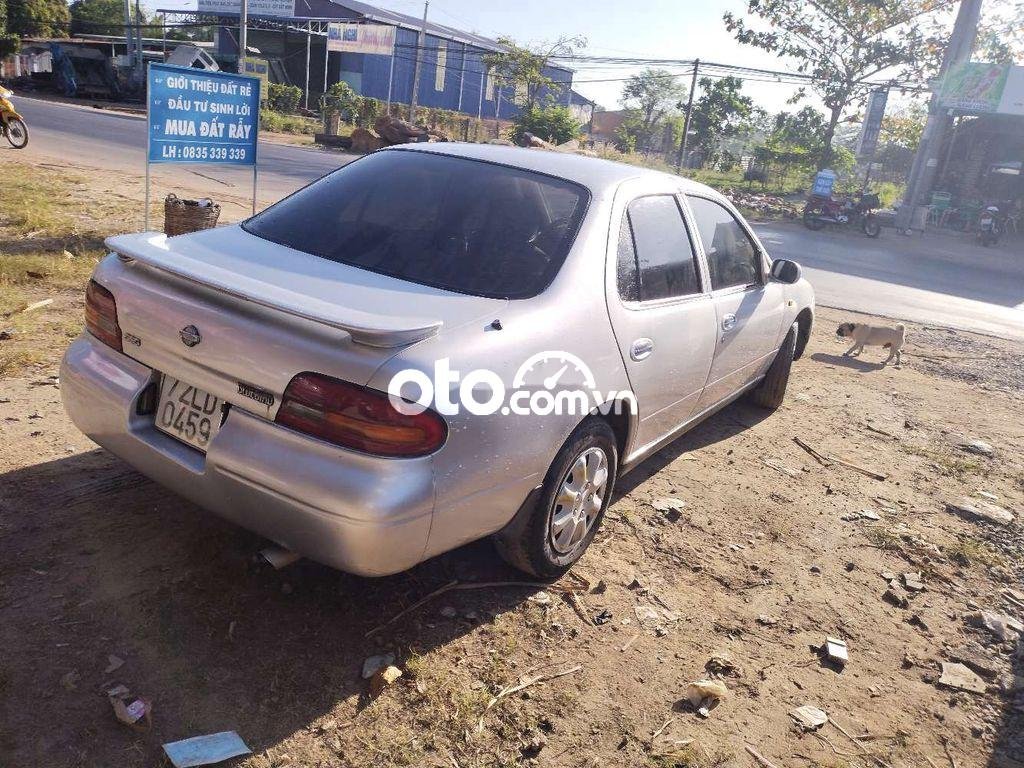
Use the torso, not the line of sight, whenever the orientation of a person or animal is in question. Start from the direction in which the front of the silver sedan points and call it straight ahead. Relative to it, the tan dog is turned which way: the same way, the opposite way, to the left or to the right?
to the left

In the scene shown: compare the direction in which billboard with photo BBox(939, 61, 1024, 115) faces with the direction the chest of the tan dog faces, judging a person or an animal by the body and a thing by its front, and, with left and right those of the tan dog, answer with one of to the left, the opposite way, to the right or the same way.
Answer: to the left

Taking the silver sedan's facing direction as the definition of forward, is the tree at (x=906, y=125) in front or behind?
in front

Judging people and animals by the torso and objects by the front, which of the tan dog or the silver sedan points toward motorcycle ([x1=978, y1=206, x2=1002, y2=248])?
the silver sedan

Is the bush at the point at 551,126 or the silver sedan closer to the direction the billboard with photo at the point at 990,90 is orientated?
the silver sedan

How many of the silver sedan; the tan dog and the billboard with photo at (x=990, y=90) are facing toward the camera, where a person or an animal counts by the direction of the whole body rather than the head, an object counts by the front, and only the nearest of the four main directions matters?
1

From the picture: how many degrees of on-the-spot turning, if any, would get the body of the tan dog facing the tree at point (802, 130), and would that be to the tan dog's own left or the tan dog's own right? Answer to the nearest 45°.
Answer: approximately 90° to the tan dog's own right

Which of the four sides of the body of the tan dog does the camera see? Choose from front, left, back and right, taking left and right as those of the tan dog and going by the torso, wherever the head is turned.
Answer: left

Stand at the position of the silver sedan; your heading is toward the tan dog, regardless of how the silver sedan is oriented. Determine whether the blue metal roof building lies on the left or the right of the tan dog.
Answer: left

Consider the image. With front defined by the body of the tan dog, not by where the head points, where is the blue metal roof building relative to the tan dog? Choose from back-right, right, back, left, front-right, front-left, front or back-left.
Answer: front-right

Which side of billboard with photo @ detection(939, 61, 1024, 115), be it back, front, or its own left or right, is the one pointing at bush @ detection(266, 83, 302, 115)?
right

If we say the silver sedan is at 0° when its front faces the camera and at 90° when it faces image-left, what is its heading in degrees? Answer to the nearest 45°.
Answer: approximately 225°

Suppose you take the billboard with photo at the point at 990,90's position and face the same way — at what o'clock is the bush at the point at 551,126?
The bush is roughly at 3 o'clock from the billboard with photo.

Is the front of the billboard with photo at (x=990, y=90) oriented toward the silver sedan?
yes

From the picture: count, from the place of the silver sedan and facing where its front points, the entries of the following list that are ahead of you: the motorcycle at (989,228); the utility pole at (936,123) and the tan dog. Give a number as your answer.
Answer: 3

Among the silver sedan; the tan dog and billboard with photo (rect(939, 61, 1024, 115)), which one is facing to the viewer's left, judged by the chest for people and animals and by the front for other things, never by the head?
the tan dog

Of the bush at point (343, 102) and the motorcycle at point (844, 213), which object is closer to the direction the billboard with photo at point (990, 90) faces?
the motorcycle
